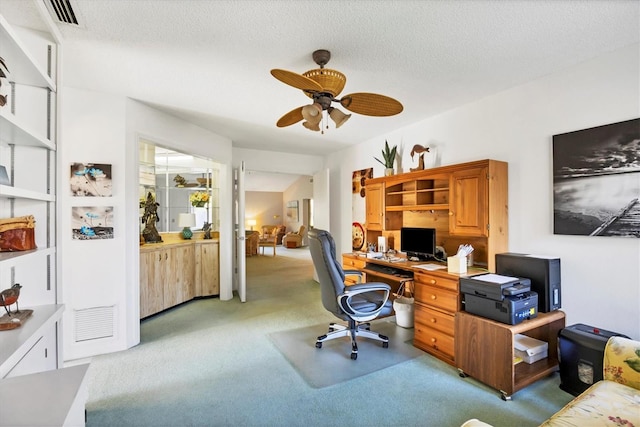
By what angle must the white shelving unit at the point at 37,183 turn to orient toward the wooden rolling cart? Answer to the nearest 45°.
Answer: approximately 45° to its right

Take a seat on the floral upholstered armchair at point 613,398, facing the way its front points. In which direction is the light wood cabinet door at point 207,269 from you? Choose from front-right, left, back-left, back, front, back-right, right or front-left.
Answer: front-right

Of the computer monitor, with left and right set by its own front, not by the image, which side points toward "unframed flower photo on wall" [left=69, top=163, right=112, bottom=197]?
front

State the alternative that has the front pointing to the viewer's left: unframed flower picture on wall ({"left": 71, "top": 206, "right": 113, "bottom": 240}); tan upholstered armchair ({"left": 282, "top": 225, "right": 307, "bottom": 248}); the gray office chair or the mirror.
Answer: the tan upholstered armchair

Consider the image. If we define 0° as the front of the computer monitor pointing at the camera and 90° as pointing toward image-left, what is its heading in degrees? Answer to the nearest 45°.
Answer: approximately 45°

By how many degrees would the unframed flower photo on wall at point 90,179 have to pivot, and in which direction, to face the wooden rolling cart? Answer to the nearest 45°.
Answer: approximately 45° to its left

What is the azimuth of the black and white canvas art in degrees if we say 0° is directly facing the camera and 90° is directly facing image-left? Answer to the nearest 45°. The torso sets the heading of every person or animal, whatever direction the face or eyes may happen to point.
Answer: approximately 45°

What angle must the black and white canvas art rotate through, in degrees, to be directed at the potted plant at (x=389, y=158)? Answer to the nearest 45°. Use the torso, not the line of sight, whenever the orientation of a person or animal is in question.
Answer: approximately 45° to its right

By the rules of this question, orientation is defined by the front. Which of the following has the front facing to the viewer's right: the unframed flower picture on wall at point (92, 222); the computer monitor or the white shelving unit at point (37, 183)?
the white shelving unit

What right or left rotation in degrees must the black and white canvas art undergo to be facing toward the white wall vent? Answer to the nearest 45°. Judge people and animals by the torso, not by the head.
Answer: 0° — it already faces it

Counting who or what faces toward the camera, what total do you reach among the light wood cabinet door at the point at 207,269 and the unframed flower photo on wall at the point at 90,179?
2

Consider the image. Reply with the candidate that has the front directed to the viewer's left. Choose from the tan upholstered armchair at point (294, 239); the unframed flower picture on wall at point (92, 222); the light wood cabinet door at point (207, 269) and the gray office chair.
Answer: the tan upholstered armchair
